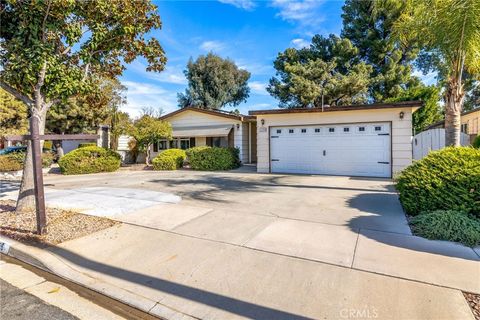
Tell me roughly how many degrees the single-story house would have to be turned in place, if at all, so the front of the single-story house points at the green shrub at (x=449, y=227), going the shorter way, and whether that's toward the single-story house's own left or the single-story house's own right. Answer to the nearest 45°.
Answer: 0° — it already faces it

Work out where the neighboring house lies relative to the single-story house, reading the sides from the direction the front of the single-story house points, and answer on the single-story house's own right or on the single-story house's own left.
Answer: on the single-story house's own left

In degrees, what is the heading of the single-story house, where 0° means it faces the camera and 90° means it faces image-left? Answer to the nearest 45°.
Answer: approximately 0°

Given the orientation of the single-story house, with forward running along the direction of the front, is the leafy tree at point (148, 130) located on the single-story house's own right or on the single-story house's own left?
on the single-story house's own right

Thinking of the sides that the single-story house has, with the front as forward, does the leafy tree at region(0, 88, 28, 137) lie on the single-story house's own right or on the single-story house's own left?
on the single-story house's own right

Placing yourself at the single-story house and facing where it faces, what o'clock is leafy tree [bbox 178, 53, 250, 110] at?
The leafy tree is roughly at 5 o'clock from the single-story house.

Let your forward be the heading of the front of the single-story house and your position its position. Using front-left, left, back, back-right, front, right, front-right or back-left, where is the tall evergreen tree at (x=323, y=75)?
back

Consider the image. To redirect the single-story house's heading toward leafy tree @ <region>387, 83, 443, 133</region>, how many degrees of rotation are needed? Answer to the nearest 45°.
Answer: approximately 135° to its left

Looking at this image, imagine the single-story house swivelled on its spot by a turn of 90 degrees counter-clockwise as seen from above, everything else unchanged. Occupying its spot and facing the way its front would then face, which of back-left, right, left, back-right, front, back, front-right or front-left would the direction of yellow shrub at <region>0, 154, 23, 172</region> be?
back

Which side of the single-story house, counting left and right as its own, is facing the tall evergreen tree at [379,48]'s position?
back

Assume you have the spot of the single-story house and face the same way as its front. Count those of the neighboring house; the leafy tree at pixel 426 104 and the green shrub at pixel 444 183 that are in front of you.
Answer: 1
